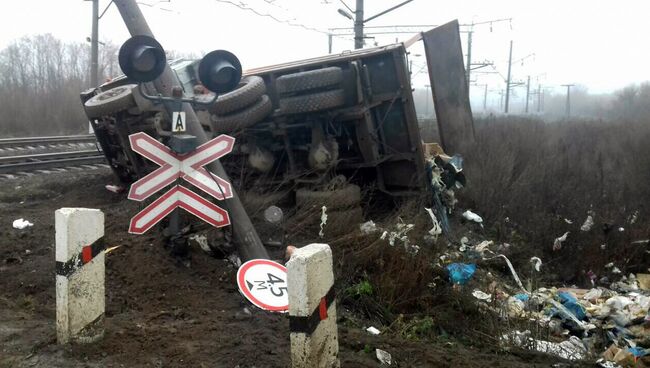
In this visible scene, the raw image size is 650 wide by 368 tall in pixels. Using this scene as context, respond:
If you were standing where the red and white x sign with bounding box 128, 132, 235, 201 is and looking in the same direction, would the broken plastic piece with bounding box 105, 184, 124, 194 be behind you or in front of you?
behind

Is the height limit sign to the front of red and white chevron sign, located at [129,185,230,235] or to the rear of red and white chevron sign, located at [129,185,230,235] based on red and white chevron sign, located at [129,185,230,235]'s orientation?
to the front

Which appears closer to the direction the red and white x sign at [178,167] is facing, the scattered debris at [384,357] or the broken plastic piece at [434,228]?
the scattered debris

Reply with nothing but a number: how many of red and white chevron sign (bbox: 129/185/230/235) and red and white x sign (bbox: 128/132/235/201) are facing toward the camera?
2

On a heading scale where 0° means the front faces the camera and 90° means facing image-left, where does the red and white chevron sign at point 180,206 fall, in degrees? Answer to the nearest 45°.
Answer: approximately 0°

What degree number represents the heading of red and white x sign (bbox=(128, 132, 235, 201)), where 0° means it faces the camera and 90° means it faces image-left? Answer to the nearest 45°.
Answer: approximately 0°

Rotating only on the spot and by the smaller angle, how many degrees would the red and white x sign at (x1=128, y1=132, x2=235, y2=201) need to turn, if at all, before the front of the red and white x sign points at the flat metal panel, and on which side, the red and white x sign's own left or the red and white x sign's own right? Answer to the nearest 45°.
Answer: approximately 135° to the red and white x sign's own left

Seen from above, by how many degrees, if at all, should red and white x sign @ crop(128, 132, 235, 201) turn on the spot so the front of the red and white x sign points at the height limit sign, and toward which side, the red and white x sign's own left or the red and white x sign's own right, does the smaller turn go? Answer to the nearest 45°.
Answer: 0° — it already faces it

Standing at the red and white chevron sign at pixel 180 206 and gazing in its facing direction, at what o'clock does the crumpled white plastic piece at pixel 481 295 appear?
The crumpled white plastic piece is roughly at 9 o'clock from the red and white chevron sign.

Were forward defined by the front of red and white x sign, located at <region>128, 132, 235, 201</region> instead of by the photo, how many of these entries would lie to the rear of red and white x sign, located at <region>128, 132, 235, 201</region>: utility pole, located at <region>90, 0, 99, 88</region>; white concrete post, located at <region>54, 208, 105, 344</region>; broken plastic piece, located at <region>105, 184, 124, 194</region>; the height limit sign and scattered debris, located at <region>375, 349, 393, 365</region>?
2

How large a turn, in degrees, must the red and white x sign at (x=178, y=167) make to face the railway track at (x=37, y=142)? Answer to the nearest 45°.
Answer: approximately 180°

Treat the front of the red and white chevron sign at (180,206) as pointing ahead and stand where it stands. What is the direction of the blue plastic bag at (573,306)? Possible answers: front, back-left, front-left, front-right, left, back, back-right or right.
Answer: left
